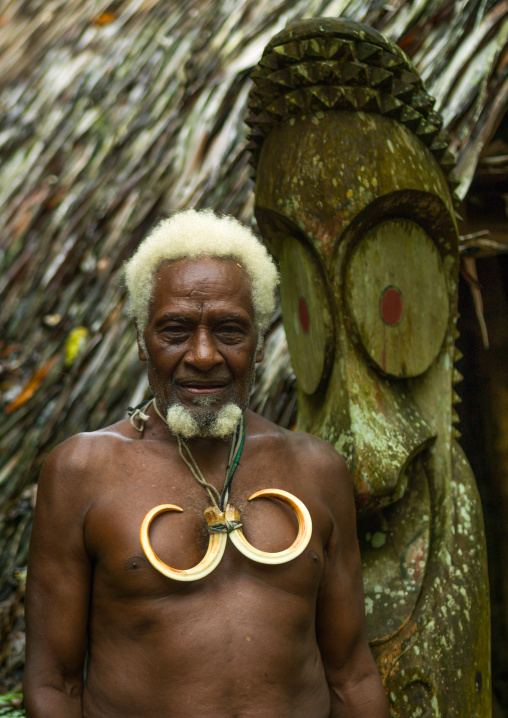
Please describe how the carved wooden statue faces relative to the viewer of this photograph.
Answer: facing the viewer and to the left of the viewer

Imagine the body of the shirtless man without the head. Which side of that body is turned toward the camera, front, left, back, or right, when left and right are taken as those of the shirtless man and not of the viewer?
front

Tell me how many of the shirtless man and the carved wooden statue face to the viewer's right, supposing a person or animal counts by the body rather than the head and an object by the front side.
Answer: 0
